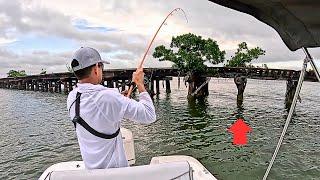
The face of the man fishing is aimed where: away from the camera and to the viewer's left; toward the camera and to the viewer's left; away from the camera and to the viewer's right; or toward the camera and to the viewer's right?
away from the camera and to the viewer's right

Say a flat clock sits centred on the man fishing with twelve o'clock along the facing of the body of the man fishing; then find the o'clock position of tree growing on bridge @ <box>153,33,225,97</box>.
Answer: The tree growing on bridge is roughly at 11 o'clock from the man fishing.

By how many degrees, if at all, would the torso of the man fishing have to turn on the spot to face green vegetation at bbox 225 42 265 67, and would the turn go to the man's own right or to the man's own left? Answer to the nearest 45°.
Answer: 0° — they already face it

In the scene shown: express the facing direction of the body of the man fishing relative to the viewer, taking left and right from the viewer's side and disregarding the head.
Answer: facing away from the viewer and to the right of the viewer
